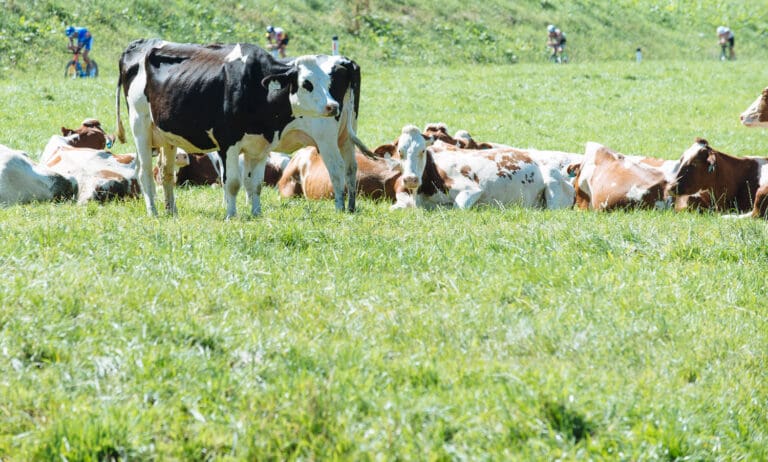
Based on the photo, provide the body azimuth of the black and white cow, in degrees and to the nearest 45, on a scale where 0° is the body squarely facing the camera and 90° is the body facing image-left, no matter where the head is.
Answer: approximately 270°

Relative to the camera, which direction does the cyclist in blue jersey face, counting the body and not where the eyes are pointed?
to the viewer's left

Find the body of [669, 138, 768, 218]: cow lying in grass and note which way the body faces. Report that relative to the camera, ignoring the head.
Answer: to the viewer's left

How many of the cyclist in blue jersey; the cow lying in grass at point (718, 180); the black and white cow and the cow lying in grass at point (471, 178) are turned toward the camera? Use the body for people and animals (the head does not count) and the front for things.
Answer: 0

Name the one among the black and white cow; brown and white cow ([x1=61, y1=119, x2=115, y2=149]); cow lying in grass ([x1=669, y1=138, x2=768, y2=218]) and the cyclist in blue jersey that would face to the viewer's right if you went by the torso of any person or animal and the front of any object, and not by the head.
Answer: the black and white cow

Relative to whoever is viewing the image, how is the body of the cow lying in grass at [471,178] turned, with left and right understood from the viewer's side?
facing to the left of the viewer

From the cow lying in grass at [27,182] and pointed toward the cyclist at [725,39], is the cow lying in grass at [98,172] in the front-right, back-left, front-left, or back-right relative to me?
front-right

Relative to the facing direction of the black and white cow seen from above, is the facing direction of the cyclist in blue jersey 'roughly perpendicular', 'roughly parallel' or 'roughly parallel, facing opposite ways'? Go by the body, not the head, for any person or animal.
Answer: roughly parallel, facing opposite ways

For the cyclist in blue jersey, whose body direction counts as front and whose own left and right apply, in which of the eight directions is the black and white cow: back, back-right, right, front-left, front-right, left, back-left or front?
left

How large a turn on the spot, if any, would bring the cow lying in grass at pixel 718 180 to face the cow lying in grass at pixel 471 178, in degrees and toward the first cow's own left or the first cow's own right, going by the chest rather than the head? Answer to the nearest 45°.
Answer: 0° — it already faces it

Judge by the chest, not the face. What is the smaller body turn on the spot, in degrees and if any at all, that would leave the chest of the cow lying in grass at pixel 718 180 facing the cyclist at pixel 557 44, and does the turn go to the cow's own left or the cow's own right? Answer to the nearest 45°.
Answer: approximately 90° to the cow's own right

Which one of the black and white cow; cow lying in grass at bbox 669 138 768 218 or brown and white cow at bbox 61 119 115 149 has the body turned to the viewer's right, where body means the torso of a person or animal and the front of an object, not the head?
the black and white cow

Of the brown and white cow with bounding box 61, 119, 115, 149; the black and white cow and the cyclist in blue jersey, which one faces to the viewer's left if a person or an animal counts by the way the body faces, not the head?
the cyclist in blue jersey

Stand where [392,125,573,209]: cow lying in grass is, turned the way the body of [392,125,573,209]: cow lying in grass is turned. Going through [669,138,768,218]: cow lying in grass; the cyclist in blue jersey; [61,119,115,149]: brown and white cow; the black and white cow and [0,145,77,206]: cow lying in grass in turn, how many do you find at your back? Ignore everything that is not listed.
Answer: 1

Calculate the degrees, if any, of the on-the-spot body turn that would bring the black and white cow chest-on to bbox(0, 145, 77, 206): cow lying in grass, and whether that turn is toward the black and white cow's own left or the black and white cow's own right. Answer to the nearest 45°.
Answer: approximately 135° to the black and white cow's own left

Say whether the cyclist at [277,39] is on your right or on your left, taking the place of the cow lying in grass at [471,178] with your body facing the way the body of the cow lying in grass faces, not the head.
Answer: on your right
